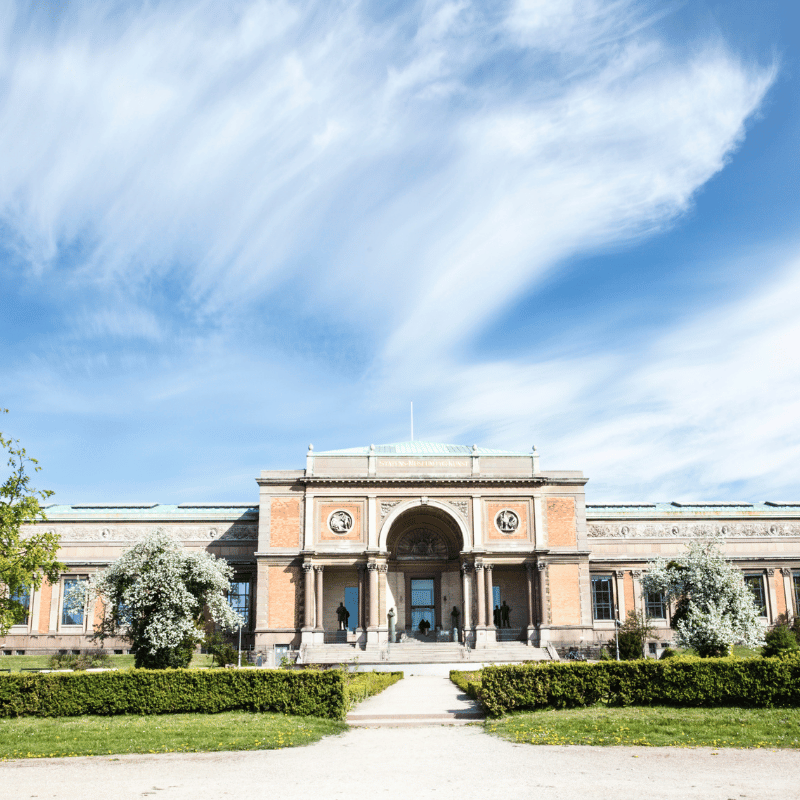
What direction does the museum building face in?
toward the camera

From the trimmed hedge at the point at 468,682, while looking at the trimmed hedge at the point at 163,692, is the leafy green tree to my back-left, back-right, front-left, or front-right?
front-right

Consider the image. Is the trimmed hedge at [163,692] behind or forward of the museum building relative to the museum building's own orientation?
forward

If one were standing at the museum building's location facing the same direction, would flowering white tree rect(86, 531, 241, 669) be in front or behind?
in front

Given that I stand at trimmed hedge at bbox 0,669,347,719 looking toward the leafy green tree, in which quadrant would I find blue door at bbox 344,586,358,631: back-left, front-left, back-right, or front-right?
front-right

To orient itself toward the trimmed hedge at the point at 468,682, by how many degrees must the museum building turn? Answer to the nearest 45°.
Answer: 0° — it already faces it

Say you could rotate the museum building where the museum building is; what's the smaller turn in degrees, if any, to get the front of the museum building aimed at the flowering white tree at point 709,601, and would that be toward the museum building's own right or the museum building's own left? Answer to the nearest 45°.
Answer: approximately 45° to the museum building's own left

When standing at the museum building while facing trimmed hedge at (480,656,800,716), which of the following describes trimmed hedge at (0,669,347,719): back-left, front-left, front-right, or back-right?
front-right

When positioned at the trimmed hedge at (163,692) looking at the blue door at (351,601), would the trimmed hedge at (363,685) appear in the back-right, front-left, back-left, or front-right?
front-right

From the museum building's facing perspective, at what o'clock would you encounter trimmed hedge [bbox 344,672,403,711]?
The trimmed hedge is roughly at 12 o'clock from the museum building.

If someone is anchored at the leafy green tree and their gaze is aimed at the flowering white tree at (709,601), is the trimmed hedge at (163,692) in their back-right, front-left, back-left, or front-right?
front-right

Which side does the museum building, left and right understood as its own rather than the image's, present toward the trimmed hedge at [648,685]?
front

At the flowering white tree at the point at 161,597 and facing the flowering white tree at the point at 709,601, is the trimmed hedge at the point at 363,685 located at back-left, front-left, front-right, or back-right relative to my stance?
front-right
